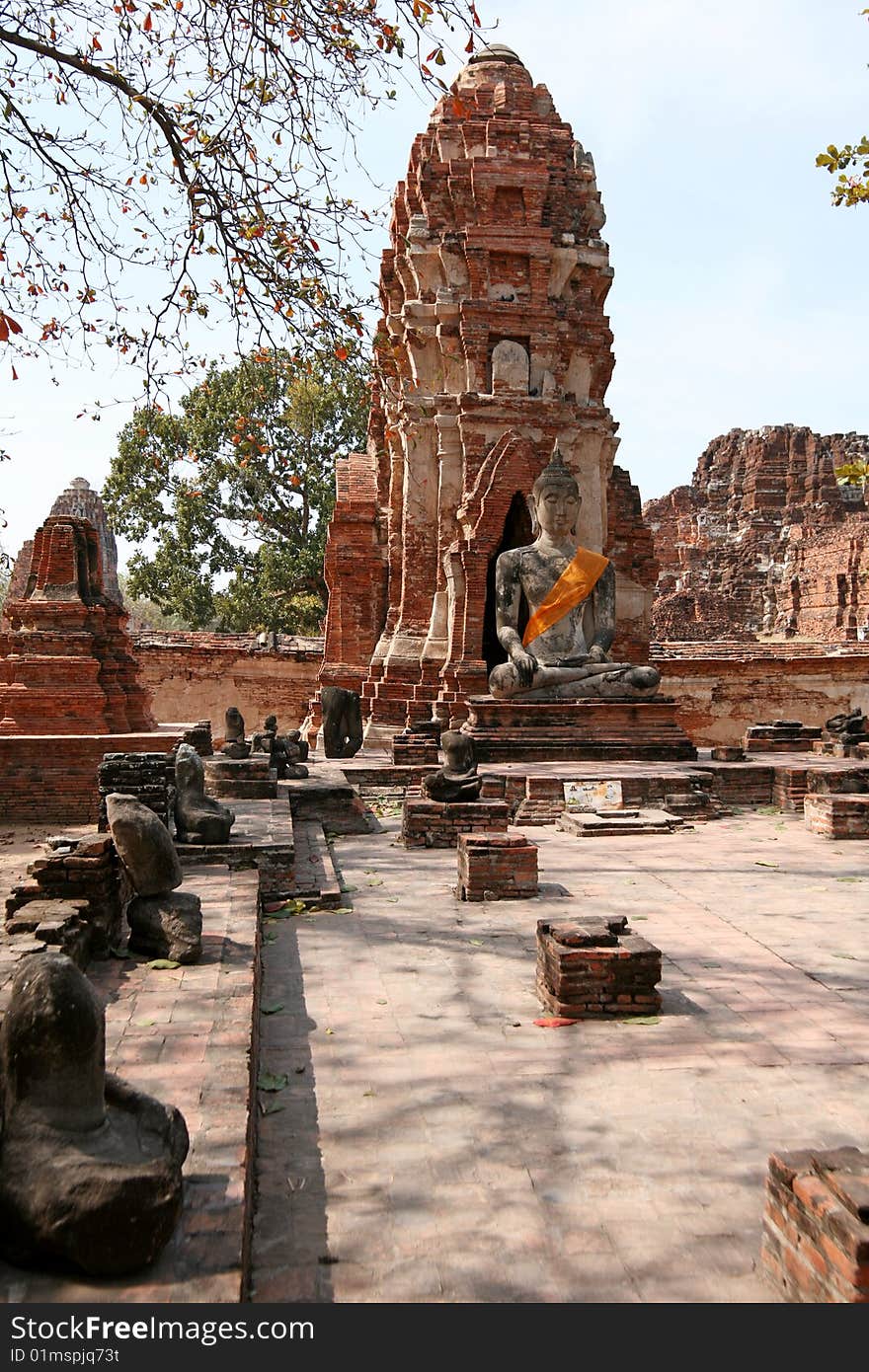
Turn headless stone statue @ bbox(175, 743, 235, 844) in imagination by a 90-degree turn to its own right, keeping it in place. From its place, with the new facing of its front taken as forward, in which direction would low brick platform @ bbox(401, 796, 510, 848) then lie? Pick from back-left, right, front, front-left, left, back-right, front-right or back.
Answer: back-left

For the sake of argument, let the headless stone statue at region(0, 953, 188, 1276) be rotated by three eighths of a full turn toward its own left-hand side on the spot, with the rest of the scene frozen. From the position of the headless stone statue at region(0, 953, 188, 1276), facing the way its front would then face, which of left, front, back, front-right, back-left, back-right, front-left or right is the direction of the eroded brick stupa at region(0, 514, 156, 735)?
front-right

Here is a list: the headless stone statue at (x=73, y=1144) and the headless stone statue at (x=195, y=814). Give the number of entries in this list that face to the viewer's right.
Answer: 2

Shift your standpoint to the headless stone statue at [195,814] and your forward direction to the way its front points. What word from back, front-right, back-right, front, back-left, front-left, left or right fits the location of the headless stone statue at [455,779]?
front-left

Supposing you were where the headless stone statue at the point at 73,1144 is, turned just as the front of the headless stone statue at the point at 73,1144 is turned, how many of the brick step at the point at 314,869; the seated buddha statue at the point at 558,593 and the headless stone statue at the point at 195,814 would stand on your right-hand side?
0

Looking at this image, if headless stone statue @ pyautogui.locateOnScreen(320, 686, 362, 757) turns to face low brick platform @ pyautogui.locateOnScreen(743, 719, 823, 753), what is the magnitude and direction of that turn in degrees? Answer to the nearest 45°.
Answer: approximately 90° to its left

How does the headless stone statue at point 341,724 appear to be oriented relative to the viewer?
toward the camera

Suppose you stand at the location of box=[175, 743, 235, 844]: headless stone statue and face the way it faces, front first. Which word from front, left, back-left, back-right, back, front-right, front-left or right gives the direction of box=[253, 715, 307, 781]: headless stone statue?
left

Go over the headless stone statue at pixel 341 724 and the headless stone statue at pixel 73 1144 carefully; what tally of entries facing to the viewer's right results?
1

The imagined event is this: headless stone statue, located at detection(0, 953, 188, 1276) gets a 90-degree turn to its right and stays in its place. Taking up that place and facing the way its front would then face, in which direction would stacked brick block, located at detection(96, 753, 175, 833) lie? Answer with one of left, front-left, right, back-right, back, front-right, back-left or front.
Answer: back

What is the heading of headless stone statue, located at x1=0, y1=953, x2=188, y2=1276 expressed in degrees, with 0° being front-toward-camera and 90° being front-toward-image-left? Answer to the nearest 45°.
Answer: approximately 270°

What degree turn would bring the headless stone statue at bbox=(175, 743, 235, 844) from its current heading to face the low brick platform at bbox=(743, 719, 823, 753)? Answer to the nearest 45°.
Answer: approximately 45° to its left

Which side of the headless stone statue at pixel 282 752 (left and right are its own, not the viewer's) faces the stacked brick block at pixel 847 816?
front

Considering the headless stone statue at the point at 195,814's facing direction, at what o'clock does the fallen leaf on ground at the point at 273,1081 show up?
The fallen leaf on ground is roughly at 3 o'clock from the headless stone statue.

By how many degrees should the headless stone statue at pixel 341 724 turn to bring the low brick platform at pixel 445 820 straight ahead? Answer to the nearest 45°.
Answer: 0° — it already faces it

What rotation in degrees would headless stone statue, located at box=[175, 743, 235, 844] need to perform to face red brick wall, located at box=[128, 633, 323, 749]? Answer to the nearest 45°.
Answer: approximately 90° to its left

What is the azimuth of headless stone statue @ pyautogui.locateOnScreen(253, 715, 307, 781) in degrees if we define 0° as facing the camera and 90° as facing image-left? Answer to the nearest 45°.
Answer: approximately 315°

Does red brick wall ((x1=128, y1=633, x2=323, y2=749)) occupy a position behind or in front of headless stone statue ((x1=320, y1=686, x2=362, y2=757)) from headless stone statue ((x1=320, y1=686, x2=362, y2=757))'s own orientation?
behind

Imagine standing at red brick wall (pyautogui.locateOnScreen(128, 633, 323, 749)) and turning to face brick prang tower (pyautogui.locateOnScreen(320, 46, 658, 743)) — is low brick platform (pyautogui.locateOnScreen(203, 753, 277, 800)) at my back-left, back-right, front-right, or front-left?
front-right

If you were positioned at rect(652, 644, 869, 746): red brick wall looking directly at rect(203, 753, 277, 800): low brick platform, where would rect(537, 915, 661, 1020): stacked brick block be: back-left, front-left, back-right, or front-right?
front-left

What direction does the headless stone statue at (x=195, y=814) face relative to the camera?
to the viewer's right

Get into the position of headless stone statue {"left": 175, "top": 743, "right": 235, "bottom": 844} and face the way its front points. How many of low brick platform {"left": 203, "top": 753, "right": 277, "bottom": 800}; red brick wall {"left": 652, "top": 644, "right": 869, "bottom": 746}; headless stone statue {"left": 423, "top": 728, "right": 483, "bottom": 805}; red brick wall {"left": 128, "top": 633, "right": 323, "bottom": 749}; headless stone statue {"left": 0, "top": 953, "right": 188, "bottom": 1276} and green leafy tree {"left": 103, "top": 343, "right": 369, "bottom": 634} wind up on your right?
1
